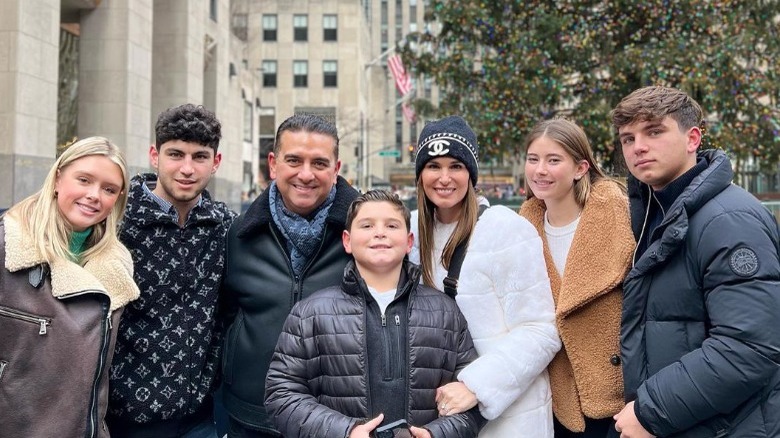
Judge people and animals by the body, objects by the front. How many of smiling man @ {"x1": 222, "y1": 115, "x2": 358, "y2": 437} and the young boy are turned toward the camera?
2

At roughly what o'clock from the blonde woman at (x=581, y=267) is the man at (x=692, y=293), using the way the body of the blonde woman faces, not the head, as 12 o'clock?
The man is roughly at 9 o'clock from the blonde woman.

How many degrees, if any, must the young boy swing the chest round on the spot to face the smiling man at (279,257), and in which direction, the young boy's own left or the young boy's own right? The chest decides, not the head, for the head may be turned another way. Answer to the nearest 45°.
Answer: approximately 135° to the young boy's own right

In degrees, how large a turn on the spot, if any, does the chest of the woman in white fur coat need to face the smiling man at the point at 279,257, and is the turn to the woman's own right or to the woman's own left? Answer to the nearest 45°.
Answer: approximately 45° to the woman's own right

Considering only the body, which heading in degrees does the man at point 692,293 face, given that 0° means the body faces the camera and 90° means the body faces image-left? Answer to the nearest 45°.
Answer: approximately 45°
